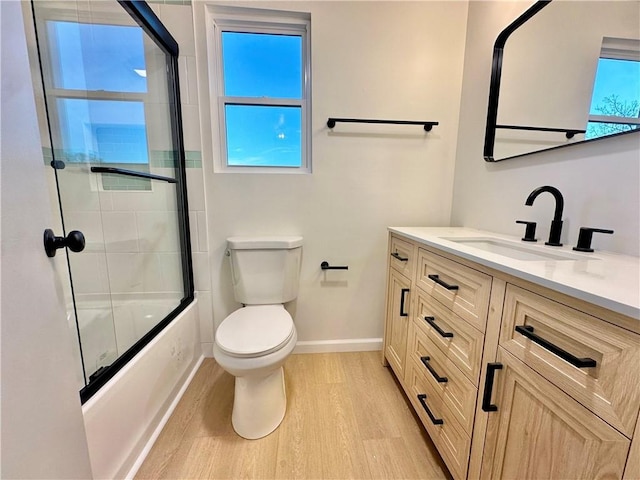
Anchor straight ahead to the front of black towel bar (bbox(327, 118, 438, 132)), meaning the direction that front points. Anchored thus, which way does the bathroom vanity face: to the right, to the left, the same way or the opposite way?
to the right

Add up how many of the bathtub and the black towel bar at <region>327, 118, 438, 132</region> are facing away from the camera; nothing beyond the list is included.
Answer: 0

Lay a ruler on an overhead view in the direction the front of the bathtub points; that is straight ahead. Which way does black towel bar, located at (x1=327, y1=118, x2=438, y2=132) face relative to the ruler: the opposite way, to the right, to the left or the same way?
to the right

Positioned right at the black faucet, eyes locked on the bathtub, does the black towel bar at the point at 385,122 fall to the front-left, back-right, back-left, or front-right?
front-right

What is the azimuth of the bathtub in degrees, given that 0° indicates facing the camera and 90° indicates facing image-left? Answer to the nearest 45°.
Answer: approximately 315°

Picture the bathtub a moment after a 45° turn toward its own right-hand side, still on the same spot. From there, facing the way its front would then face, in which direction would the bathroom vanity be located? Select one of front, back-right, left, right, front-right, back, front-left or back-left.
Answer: front-left

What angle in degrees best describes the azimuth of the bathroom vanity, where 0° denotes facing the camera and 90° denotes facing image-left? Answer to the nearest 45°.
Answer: approximately 45°

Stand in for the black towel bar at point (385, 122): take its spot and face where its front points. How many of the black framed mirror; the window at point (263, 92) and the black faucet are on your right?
1

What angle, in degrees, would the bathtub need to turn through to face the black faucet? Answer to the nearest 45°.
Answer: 0° — it already faces it

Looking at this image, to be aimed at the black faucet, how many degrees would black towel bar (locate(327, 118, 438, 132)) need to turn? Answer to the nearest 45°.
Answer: approximately 45° to its left

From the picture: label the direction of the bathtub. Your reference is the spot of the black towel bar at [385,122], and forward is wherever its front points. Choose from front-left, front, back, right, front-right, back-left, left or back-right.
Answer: front-right

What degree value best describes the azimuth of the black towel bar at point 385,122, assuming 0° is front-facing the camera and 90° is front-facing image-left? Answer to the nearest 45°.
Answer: approximately 0°
